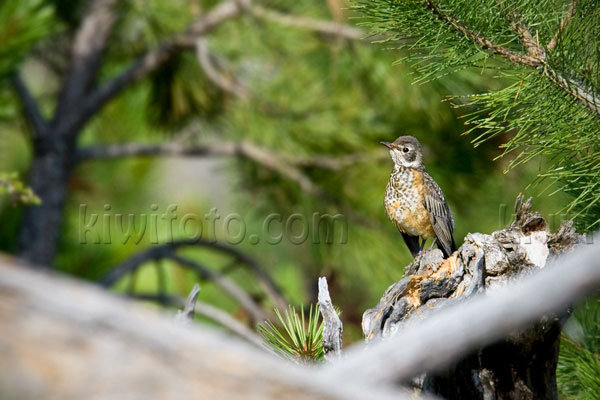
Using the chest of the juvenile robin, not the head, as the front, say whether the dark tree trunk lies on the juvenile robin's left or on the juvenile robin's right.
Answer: on the juvenile robin's right

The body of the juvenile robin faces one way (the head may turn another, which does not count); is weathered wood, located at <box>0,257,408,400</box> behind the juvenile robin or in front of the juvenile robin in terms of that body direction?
in front

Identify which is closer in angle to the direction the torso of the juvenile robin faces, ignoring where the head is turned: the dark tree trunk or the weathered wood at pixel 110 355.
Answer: the weathered wood
